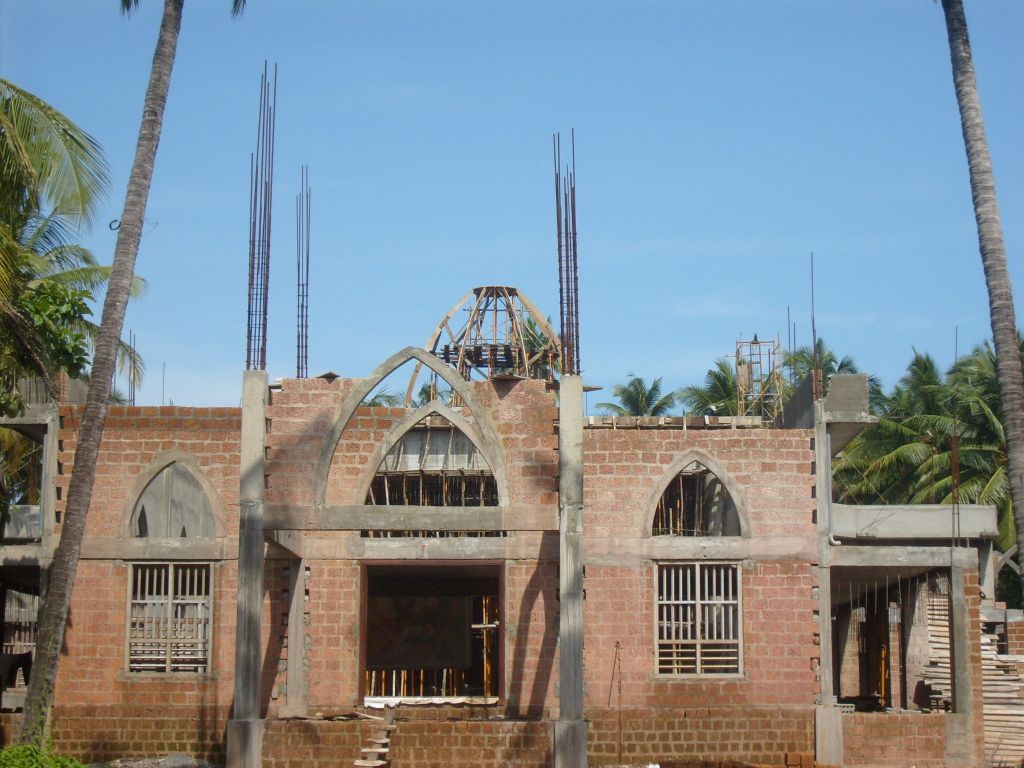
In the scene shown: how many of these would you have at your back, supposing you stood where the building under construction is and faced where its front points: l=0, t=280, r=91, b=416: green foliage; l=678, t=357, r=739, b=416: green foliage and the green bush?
1

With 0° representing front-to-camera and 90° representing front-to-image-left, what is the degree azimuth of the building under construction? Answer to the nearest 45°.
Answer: approximately 0°

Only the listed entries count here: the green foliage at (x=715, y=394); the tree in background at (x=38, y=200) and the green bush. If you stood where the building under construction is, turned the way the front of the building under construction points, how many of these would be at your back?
1

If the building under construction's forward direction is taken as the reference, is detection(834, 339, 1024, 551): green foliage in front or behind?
behind

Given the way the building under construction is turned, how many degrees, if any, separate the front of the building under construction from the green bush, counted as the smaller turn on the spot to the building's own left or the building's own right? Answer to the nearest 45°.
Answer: approximately 45° to the building's own right

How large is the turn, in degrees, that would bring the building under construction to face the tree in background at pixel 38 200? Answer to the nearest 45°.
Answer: approximately 45° to its right

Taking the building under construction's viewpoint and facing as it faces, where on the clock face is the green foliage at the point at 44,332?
The green foliage is roughly at 2 o'clock from the building under construction.

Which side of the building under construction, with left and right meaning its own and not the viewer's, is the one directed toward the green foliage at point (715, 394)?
back
